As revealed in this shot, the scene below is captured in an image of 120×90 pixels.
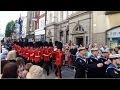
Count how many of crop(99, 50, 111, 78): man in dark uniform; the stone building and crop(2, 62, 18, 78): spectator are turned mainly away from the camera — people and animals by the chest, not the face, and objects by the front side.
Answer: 1

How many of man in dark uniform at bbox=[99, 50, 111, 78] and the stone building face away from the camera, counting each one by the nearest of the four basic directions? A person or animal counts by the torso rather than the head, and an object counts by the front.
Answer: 0

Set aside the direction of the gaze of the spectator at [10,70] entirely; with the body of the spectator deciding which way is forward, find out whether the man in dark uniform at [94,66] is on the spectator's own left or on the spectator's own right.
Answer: on the spectator's own right

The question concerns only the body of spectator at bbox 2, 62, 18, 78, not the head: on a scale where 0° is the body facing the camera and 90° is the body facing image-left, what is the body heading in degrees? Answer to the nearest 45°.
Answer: approximately 180°

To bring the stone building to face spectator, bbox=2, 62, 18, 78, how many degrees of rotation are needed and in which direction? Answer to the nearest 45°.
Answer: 0° — it already faces them

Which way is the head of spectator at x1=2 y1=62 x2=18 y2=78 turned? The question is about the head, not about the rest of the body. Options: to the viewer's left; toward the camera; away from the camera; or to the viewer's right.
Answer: away from the camera

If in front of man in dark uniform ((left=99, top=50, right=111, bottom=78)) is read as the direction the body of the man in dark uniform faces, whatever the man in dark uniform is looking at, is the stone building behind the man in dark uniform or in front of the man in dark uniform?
behind
